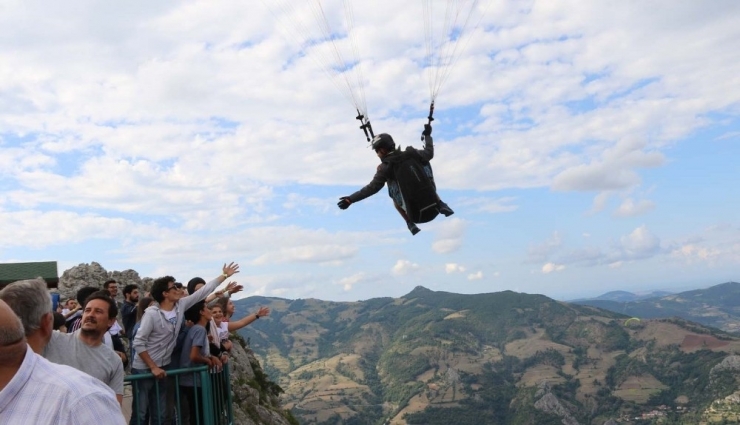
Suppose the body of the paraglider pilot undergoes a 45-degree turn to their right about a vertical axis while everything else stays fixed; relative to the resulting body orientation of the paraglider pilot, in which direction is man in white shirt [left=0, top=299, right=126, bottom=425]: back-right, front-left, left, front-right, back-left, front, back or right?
back

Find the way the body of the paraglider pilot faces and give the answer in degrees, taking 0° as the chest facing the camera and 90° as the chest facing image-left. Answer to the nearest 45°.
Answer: approximately 135°
